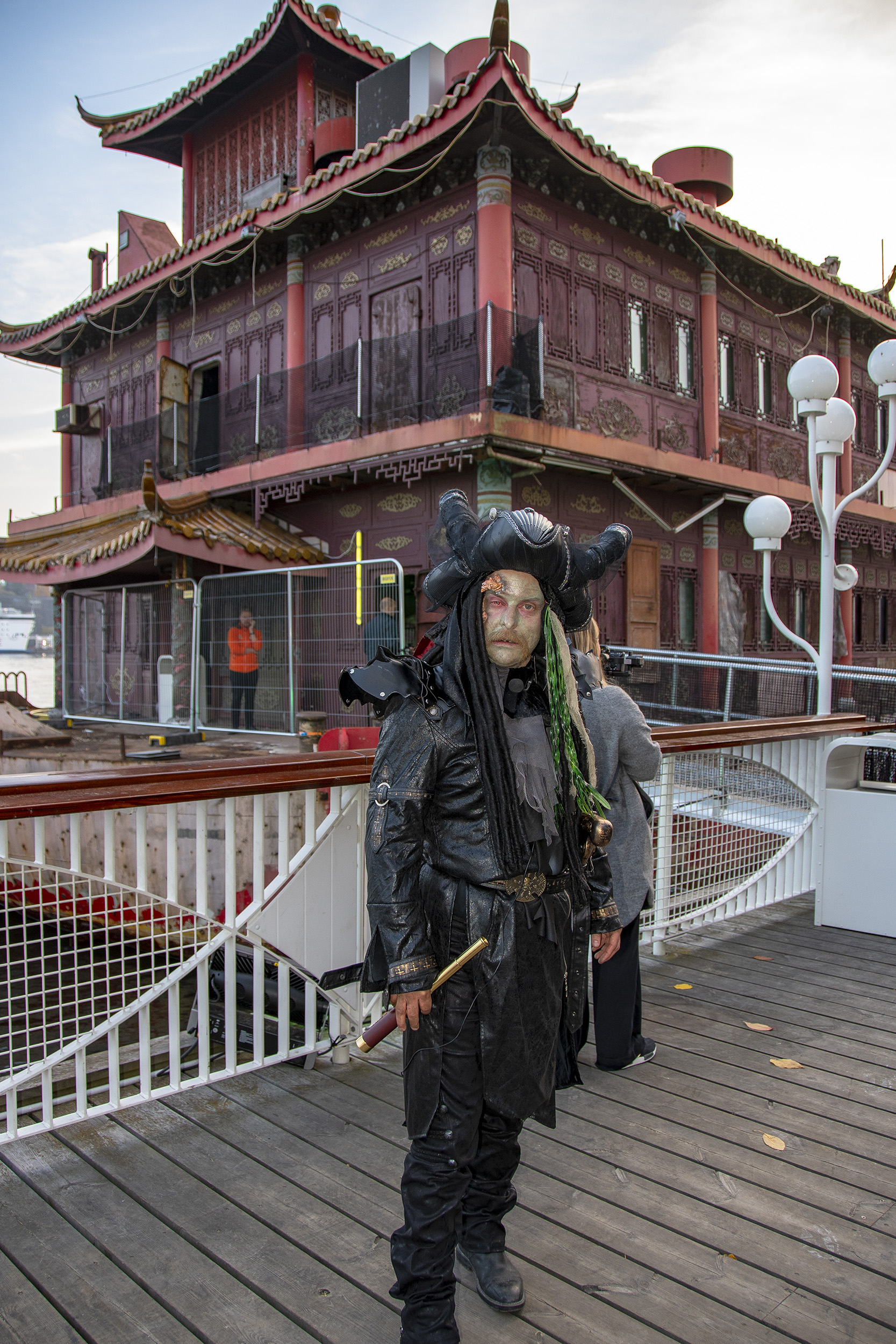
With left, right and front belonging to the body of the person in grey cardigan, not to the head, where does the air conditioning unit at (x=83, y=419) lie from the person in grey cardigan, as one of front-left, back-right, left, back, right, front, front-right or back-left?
left

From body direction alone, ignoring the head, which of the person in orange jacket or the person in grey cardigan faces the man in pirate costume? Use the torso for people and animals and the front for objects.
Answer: the person in orange jacket

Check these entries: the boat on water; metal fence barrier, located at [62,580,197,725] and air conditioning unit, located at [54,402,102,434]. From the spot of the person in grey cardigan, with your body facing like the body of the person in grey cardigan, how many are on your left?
3

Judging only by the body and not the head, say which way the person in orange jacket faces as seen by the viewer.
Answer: toward the camera

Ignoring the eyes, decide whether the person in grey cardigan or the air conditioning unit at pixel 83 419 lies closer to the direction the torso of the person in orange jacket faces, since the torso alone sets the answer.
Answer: the person in grey cardigan

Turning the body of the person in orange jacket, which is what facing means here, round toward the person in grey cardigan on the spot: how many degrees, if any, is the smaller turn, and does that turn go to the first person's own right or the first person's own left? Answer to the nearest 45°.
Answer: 0° — they already face them

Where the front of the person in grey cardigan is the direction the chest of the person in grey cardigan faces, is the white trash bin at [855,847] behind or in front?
in front

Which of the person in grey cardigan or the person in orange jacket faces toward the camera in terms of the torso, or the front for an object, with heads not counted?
the person in orange jacket

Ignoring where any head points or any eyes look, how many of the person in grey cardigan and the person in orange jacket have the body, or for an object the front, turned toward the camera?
1

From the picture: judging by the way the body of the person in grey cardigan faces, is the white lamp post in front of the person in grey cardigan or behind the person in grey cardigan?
in front

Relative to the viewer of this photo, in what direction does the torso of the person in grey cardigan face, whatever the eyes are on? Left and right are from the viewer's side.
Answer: facing away from the viewer and to the right of the viewer

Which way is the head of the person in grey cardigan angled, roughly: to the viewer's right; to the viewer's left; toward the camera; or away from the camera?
away from the camera
